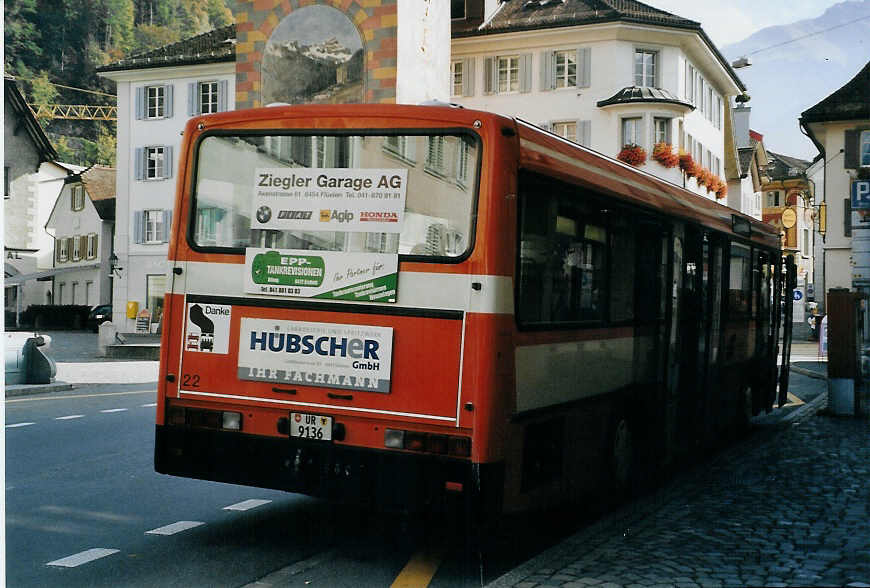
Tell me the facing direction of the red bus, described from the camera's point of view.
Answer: facing away from the viewer and to the right of the viewer

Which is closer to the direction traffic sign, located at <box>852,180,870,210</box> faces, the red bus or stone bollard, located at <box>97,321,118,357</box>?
the red bus

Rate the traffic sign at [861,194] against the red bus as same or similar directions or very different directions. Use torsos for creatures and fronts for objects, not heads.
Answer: very different directions

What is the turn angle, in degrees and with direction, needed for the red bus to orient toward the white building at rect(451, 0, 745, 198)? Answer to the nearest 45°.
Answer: approximately 45° to its left

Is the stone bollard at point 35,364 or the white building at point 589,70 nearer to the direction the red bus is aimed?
the white building

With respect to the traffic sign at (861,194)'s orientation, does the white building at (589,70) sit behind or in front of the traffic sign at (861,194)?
behind

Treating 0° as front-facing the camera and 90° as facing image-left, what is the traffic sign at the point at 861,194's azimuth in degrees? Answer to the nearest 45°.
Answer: approximately 0°

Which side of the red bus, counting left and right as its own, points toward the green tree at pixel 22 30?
left

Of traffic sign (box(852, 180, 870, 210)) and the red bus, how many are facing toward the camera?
1

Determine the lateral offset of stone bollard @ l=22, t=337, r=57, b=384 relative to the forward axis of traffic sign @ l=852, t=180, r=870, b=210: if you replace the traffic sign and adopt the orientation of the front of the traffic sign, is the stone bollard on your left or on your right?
on your right

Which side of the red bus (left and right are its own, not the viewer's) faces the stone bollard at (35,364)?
left
